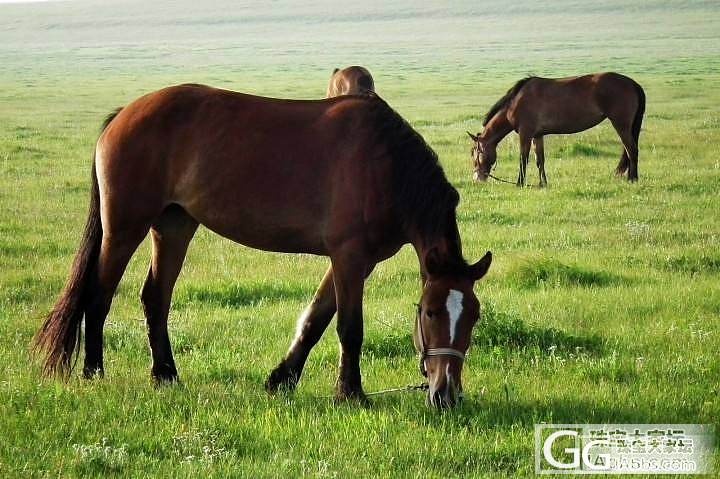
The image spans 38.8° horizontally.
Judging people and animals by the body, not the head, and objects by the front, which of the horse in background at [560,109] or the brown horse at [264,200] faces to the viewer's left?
the horse in background

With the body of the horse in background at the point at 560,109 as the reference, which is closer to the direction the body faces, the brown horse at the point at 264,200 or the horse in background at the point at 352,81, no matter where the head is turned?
the horse in background

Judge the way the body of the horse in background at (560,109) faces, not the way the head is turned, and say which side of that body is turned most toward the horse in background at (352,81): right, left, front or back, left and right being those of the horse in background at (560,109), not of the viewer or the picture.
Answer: front

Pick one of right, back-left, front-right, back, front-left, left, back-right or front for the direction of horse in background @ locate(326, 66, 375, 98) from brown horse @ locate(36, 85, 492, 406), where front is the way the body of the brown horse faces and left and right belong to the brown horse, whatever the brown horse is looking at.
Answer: left

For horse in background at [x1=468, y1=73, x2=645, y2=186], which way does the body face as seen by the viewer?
to the viewer's left

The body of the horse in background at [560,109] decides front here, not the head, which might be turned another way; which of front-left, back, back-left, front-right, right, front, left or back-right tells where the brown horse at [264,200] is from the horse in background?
left

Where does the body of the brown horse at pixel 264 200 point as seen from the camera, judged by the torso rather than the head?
to the viewer's right

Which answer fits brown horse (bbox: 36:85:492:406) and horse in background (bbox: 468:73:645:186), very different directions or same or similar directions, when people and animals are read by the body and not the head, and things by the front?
very different directions

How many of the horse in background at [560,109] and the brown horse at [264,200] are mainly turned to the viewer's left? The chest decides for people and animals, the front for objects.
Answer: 1
